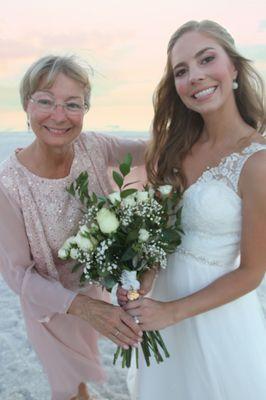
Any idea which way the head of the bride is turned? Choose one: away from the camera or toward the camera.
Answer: toward the camera

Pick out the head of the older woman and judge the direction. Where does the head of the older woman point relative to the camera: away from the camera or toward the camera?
toward the camera

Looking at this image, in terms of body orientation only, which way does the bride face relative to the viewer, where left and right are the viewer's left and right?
facing the viewer and to the left of the viewer

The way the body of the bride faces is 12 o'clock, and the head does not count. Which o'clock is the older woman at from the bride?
The older woman is roughly at 2 o'clock from the bride.
